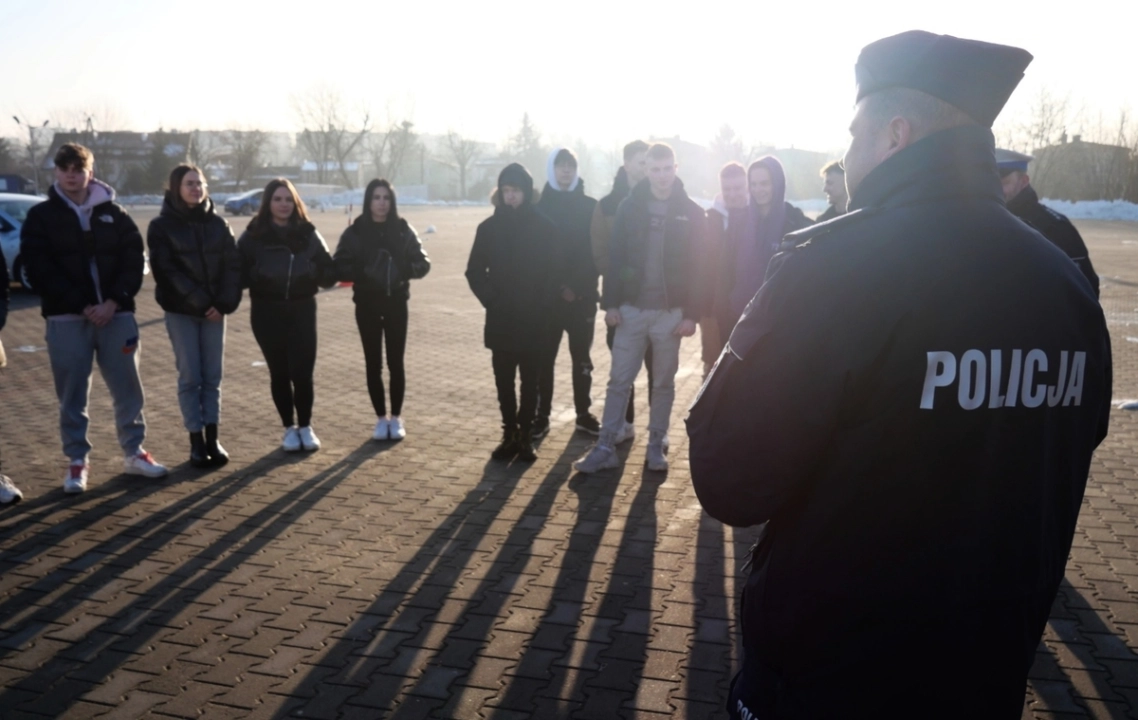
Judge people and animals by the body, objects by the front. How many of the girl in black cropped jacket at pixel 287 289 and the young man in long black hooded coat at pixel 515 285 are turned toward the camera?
2

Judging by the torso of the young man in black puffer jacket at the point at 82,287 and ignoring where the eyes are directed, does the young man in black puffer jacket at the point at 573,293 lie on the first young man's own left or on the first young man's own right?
on the first young man's own left

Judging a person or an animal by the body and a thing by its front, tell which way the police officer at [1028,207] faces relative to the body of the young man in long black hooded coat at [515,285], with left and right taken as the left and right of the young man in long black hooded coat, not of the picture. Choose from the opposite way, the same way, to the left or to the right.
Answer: to the right

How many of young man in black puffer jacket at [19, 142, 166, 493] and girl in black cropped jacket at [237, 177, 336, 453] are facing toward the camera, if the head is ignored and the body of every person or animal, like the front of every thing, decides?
2

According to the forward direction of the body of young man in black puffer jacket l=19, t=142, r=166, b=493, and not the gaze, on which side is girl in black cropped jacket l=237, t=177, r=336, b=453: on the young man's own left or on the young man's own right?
on the young man's own left

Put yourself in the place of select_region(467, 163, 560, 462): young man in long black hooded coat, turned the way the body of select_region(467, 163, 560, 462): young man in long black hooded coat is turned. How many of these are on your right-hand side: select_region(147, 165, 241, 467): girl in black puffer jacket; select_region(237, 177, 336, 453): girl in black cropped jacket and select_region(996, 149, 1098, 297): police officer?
2

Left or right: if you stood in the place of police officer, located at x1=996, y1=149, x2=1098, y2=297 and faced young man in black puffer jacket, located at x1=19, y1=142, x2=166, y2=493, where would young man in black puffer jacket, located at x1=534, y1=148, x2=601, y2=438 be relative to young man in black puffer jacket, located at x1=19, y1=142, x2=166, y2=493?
right

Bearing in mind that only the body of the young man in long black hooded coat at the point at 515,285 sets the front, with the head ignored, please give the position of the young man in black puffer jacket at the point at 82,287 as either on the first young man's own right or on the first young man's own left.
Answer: on the first young man's own right

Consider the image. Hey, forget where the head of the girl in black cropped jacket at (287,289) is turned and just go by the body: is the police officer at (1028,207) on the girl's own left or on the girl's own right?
on the girl's own left

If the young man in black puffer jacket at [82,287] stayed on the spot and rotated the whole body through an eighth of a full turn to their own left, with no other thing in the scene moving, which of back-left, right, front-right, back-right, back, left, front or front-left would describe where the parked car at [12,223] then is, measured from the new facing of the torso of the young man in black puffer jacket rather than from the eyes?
back-left

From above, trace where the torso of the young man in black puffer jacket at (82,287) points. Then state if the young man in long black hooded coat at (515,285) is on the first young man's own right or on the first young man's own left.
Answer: on the first young man's own left

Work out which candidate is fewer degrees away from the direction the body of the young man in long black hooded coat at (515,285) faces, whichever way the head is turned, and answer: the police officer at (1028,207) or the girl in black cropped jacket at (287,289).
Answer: the police officer
